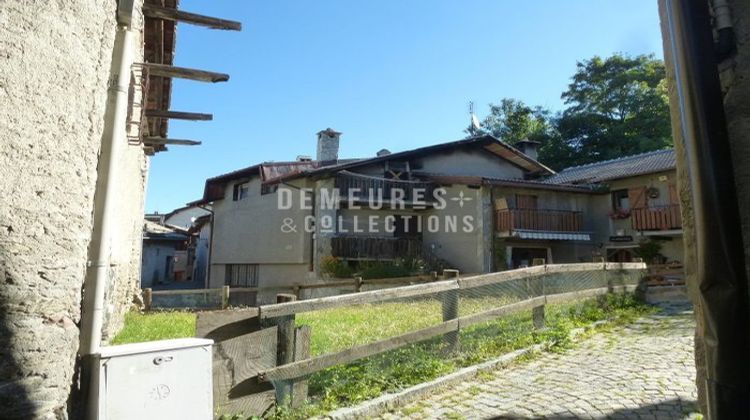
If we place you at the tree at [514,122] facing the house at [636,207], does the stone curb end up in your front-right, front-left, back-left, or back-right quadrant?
front-right

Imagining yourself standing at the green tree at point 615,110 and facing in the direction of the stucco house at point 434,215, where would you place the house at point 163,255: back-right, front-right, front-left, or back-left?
front-right

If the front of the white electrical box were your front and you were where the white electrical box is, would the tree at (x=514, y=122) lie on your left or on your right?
on your left

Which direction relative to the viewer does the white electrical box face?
toward the camera

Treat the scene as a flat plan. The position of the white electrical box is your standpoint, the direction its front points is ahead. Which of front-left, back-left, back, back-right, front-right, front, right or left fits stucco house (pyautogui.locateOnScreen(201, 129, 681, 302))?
back-left

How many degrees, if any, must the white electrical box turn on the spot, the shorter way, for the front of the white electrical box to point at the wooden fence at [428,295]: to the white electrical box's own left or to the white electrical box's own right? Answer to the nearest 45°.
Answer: approximately 90° to the white electrical box's own left

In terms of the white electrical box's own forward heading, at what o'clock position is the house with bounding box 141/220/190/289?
The house is roughly at 6 o'clock from the white electrical box.

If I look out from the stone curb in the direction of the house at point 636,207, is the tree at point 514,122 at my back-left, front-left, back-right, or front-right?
front-left

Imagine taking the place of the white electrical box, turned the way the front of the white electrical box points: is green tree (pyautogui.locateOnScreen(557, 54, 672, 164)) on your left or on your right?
on your left

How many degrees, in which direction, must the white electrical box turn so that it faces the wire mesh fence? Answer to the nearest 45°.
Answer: approximately 135° to its left

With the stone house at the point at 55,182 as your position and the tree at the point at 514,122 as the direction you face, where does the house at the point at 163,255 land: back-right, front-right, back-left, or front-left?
front-left
